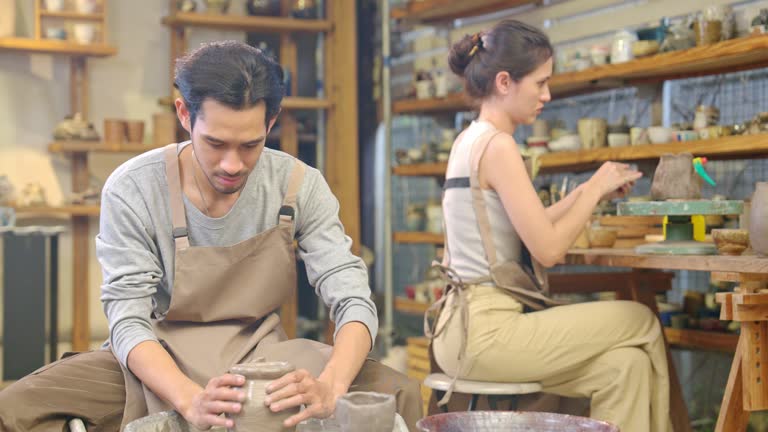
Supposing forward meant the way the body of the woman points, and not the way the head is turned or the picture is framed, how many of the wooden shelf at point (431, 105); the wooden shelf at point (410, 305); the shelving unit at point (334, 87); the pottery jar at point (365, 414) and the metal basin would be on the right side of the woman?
2

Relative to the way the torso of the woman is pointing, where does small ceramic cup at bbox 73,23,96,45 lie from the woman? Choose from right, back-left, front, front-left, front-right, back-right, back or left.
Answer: back-left

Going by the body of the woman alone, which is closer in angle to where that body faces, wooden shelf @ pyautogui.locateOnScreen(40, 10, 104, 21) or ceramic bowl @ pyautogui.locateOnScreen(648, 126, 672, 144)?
the ceramic bowl

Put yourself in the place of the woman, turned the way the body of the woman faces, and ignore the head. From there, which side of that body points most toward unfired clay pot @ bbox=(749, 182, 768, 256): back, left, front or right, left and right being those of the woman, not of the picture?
front

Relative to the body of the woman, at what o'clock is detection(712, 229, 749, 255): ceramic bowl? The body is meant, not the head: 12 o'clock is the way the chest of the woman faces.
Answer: The ceramic bowl is roughly at 12 o'clock from the woman.

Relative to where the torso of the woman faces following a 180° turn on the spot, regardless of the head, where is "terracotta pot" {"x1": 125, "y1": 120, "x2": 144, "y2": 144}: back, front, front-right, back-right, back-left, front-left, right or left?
front-right

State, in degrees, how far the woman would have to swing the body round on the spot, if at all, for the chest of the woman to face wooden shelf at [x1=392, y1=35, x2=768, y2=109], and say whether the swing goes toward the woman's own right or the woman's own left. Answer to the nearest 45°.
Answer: approximately 45° to the woman's own left

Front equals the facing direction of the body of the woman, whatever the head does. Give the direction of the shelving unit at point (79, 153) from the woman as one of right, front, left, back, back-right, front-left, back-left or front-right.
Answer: back-left

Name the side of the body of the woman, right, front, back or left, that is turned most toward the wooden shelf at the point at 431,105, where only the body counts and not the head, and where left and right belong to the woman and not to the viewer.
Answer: left

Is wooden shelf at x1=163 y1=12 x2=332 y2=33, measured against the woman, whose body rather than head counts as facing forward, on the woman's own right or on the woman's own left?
on the woman's own left

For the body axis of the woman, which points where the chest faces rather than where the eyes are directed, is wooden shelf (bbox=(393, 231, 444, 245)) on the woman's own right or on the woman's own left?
on the woman's own left

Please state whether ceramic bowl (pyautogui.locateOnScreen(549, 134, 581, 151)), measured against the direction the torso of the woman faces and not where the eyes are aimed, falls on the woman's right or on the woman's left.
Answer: on the woman's left

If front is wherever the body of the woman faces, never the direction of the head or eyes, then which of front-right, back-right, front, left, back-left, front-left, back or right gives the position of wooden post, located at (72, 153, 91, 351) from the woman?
back-left

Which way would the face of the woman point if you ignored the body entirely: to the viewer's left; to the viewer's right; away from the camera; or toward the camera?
to the viewer's right

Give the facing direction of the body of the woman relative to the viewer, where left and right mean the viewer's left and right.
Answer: facing to the right of the viewer
